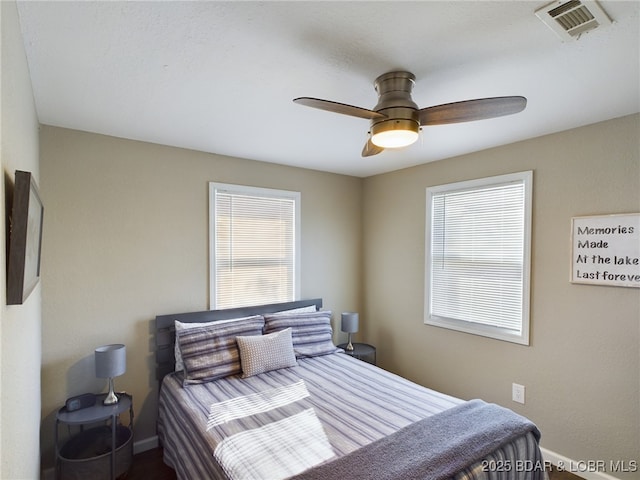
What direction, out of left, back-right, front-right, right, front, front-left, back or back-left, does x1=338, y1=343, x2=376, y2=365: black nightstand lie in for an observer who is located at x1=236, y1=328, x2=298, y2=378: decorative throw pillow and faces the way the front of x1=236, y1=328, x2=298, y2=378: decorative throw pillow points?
left

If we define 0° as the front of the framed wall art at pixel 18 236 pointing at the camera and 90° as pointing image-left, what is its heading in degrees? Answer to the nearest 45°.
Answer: approximately 270°

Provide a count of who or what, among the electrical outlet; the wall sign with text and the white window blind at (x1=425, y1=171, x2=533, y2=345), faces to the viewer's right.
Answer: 0

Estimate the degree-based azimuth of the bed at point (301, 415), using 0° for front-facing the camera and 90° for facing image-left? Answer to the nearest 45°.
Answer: approximately 315°

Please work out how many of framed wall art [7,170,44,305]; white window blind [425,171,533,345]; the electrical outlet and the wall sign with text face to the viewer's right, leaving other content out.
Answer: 1

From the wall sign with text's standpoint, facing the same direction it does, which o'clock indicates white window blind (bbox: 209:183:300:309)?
The white window blind is roughly at 1 o'clock from the wall sign with text.

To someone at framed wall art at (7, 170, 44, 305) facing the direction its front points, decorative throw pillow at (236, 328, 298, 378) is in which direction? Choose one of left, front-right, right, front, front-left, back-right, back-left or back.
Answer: front-left

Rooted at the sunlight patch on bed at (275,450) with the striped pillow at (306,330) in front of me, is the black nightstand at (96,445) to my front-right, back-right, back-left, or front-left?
front-left

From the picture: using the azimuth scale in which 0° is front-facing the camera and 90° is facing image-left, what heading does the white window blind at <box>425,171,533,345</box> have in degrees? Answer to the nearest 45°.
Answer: approximately 45°

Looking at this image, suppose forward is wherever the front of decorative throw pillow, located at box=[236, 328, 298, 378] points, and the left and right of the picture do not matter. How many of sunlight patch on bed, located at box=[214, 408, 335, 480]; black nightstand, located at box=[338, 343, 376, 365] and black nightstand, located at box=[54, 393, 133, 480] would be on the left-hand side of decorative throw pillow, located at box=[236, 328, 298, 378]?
1

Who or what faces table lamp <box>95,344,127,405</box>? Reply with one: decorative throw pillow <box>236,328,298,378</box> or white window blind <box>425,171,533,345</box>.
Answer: the white window blind

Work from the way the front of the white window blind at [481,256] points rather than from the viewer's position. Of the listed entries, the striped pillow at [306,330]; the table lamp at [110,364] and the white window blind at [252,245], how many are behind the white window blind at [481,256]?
0

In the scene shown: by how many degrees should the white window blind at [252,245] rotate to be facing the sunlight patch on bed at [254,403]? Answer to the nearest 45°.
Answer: approximately 45° to its right

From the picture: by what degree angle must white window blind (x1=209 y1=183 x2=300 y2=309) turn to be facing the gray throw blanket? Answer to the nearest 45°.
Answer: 0° — it already faces it

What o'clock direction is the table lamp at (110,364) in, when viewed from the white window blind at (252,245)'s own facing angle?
The table lamp is roughly at 3 o'clock from the white window blind.

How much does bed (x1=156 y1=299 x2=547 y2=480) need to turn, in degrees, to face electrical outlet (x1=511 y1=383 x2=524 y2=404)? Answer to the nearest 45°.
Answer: approximately 90° to its left

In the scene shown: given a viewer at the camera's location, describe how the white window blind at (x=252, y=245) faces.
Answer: facing the viewer and to the right of the viewer

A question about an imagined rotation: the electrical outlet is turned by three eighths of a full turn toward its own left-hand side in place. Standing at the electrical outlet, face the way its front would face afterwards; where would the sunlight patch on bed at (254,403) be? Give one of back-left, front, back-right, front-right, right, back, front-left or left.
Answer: back-right

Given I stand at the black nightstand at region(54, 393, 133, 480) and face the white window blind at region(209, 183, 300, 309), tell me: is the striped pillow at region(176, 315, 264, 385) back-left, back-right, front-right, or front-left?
front-right

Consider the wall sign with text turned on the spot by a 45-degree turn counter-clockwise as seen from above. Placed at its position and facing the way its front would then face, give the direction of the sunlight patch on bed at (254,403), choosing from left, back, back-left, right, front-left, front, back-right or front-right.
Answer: front-right
